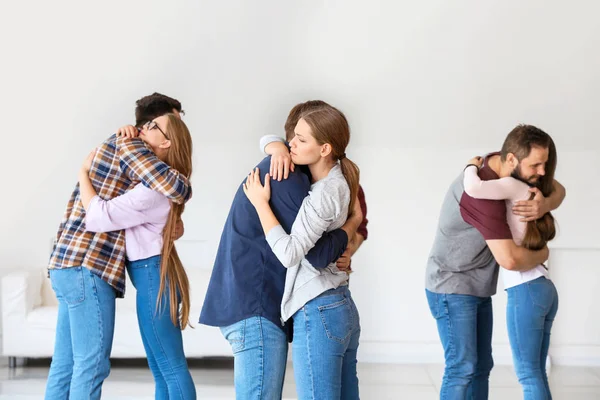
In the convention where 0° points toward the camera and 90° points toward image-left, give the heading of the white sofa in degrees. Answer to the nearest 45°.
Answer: approximately 0°
